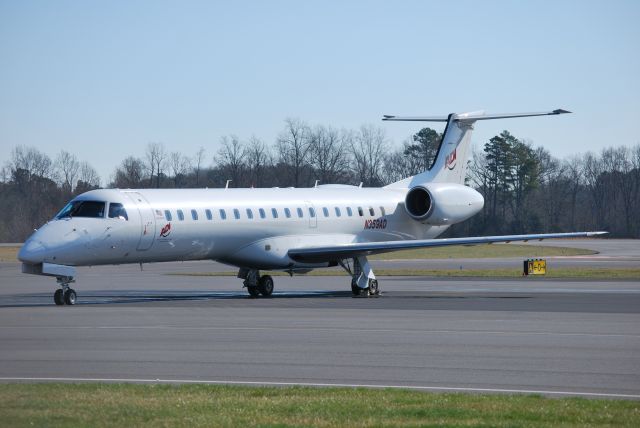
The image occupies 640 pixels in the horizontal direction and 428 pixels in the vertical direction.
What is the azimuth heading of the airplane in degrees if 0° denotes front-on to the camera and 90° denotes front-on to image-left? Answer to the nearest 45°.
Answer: approximately 45°
